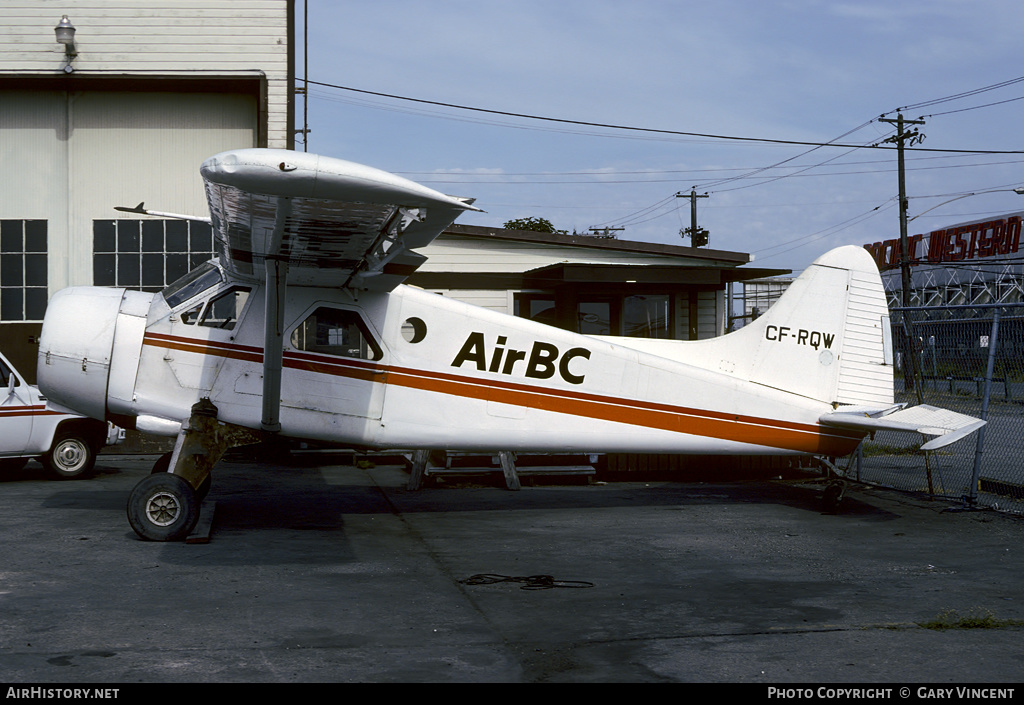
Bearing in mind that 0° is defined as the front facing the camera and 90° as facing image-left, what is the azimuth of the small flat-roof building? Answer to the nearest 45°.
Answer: approximately 0°

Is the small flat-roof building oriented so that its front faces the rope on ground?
yes

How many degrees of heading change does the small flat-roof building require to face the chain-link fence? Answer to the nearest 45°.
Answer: approximately 45° to its left

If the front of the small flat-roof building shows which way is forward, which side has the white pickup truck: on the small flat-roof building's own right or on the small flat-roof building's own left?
on the small flat-roof building's own right
